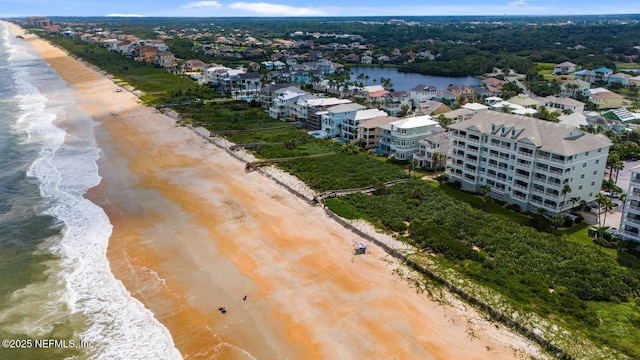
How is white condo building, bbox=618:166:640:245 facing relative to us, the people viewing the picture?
facing the viewer and to the left of the viewer

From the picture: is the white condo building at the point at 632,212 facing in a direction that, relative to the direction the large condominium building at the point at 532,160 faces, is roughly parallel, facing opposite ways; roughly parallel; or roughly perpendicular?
roughly parallel

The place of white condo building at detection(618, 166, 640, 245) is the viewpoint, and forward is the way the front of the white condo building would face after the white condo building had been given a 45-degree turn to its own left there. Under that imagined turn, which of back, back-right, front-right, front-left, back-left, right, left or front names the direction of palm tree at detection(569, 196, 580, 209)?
back-right

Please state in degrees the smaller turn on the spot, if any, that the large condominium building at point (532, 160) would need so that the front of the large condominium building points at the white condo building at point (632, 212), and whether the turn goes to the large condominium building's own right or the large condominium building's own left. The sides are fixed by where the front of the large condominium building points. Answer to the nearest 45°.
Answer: approximately 90° to the large condominium building's own left

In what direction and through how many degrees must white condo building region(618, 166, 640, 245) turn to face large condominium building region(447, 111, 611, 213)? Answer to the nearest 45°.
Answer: approximately 90° to its right

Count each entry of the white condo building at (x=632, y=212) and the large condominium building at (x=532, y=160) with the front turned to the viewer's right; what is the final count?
0

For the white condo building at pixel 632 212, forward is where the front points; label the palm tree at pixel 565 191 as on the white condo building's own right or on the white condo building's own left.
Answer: on the white condo building's own right
